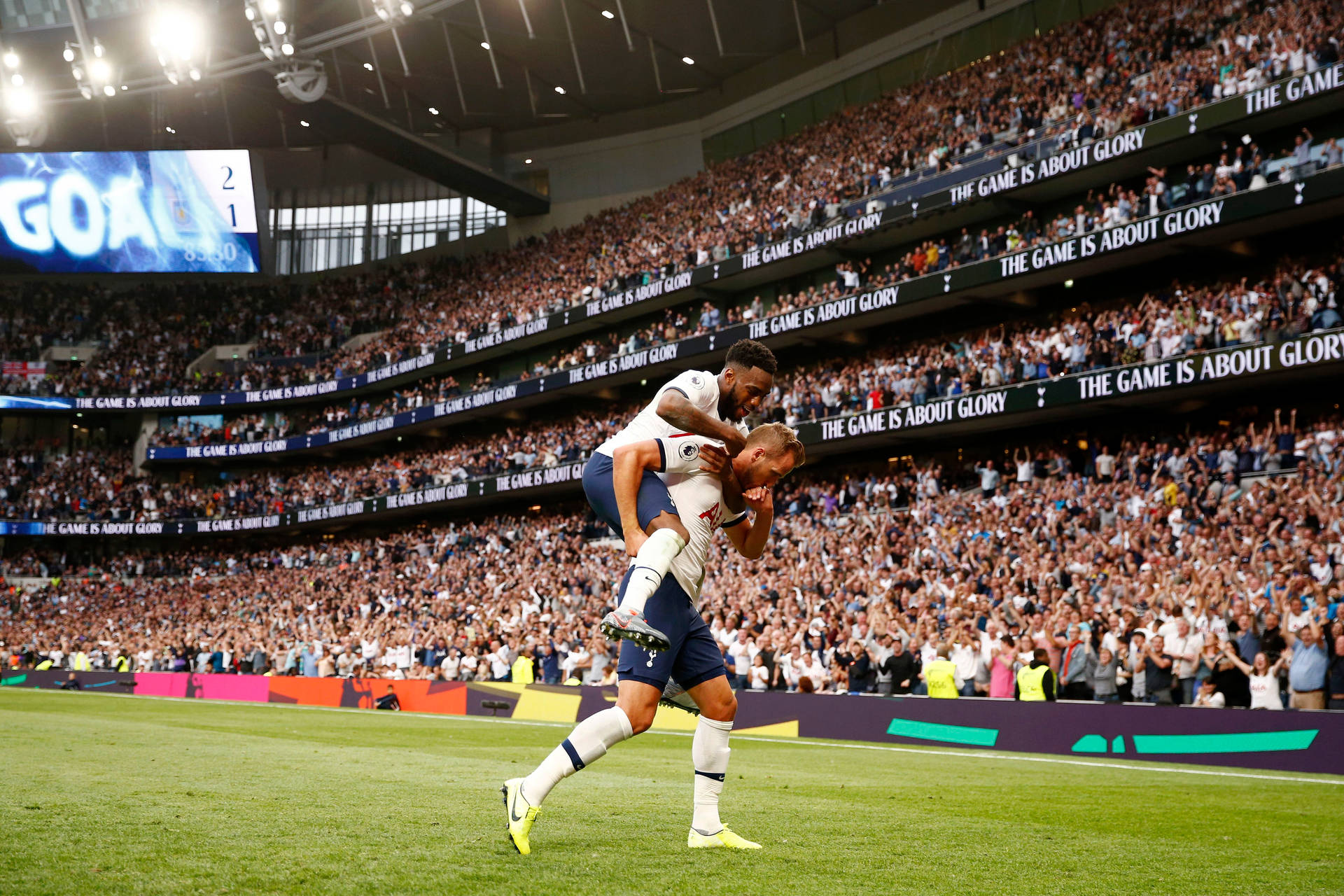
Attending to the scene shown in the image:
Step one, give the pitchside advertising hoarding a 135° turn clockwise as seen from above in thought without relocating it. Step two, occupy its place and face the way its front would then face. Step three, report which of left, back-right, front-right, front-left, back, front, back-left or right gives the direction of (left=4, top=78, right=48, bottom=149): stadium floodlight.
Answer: front-left

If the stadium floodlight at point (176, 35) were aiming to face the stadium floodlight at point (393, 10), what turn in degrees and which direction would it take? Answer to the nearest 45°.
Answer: approximately 45° to its left

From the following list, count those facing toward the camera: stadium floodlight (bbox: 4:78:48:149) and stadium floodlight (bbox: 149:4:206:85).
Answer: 2

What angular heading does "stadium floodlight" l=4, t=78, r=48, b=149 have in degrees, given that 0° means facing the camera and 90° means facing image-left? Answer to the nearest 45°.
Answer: approximately 0°

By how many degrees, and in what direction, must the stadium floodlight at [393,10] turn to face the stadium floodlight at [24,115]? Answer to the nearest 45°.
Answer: approximately 135° to its right

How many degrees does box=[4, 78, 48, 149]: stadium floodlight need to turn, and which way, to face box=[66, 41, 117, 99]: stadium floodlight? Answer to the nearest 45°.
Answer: approximately 45° to its left

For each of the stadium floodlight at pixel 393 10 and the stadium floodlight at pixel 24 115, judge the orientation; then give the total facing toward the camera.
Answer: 2

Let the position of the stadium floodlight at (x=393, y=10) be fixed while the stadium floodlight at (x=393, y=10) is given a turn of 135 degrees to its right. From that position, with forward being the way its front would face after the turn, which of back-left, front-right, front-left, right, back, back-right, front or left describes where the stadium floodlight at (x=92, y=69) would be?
front

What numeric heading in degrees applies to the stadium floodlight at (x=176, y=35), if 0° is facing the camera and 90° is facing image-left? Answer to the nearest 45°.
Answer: approximately 0°
